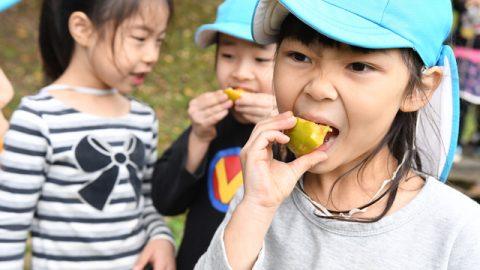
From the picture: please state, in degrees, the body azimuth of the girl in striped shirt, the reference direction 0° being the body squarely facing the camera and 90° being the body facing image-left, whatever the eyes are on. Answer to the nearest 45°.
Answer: approximately 315°

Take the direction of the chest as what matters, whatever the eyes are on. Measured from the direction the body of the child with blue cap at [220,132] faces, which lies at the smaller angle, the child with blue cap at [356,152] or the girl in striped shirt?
the child with blue cap

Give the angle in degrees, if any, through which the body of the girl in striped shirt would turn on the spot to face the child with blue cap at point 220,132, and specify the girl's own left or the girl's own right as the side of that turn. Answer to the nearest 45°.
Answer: approximately 45° to the girl's own left

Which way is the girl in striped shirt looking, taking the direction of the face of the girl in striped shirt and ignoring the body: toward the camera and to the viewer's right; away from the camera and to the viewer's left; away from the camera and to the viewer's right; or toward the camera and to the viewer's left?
toward the camera and to the viewer's right

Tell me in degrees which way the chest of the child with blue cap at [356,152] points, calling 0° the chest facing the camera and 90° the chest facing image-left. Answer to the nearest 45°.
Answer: approximately 45°

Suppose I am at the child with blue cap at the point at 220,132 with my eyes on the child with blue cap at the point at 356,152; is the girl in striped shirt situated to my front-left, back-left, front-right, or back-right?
back-right

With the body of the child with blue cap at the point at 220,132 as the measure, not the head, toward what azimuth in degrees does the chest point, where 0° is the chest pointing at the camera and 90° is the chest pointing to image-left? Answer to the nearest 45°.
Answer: approximately 0°

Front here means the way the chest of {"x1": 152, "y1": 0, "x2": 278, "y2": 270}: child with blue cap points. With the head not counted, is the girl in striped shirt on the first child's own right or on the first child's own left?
on the first child's own right
